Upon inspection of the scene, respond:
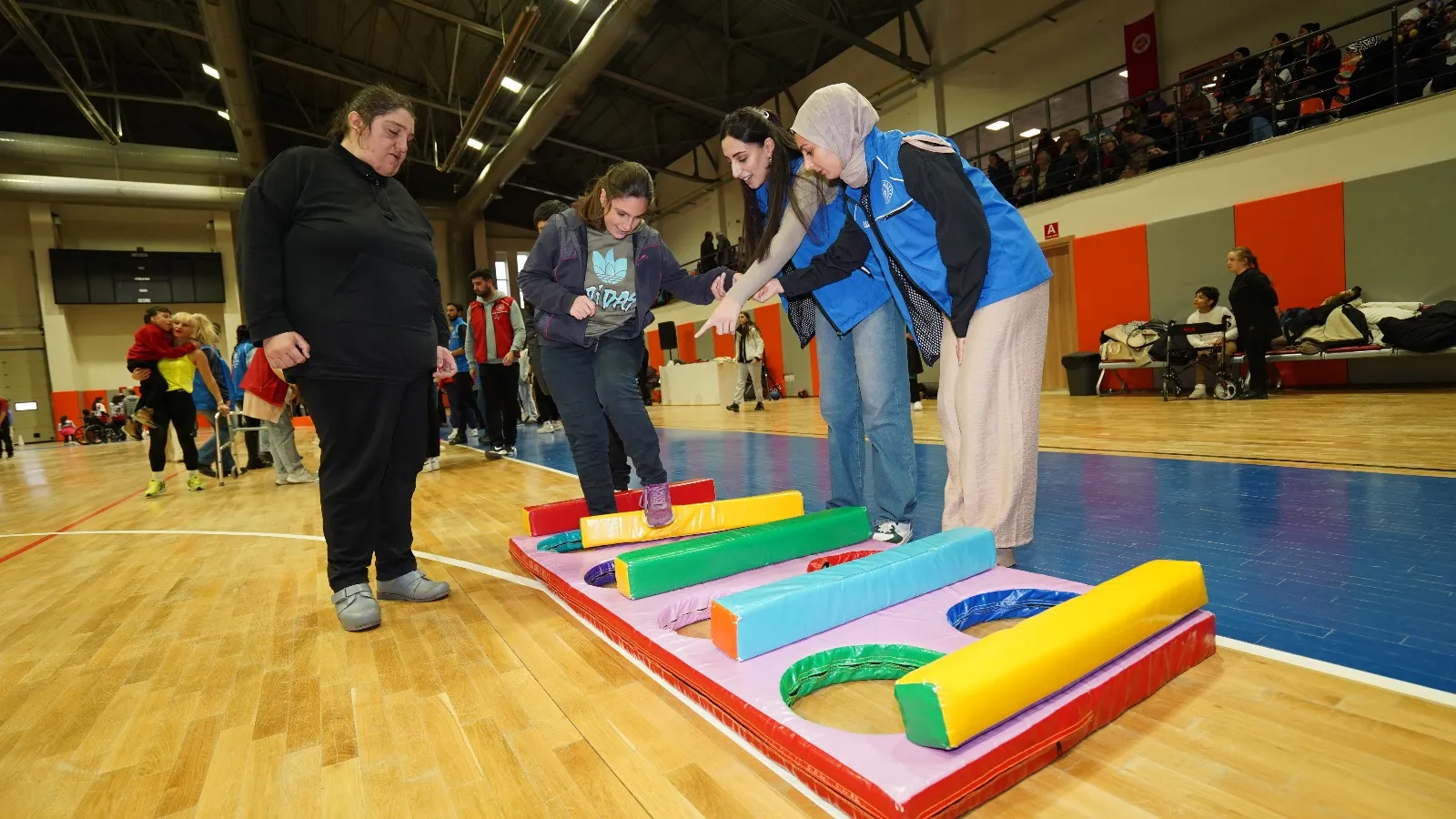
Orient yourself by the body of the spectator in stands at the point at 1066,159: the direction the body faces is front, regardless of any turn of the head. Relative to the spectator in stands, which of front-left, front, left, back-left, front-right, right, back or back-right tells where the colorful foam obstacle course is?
front-left

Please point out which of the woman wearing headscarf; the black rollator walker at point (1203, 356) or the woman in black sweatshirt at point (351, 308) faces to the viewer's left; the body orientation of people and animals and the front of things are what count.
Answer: the woman wearing headscarf

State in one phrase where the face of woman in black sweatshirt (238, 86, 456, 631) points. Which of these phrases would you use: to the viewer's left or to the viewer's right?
to the viewer's right

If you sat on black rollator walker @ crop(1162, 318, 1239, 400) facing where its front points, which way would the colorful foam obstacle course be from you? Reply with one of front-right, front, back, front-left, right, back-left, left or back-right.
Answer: front

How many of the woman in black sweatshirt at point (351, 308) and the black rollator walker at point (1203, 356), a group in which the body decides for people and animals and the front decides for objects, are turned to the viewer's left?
0

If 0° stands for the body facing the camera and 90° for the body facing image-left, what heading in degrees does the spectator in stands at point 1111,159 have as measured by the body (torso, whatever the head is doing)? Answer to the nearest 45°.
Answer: approximately 45°

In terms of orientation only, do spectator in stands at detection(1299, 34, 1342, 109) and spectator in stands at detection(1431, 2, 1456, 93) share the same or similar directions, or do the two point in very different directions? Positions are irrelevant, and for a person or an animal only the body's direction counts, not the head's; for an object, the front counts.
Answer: same or similar directions

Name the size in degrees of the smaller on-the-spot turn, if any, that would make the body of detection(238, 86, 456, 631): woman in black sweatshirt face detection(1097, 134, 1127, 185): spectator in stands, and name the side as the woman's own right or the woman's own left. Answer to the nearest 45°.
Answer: approximately 45° to the woman's own left

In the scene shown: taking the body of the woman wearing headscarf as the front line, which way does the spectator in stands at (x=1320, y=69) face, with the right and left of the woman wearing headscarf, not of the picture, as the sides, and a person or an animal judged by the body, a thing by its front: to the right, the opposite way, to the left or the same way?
the same way

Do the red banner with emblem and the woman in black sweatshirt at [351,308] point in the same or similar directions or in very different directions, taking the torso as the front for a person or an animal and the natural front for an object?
very different directions

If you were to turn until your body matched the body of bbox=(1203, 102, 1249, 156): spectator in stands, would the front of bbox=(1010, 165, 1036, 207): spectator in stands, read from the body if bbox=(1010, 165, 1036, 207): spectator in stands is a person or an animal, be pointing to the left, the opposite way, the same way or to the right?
the same way

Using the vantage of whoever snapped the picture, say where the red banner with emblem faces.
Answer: facing the viewer and to the left of the viewer

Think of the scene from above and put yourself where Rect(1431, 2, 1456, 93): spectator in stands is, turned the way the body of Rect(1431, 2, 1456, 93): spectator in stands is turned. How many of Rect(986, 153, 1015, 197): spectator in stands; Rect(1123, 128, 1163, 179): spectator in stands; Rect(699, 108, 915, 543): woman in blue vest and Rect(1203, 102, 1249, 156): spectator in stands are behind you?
0

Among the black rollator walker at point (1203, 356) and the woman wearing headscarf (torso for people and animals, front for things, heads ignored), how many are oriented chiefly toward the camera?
1

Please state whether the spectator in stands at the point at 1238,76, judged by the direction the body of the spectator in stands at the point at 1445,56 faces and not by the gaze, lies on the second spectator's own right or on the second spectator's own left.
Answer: on the second spectator's own right

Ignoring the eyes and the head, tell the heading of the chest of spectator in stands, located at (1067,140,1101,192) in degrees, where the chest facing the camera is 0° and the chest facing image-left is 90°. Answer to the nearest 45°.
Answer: approximately 45°

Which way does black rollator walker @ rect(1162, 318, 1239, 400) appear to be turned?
toward the camera

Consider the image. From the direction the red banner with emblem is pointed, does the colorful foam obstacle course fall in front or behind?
in front

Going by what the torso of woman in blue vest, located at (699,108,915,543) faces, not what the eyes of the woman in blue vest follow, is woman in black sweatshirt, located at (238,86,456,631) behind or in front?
in front

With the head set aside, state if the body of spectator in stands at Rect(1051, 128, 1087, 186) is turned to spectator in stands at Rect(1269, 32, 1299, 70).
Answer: no
